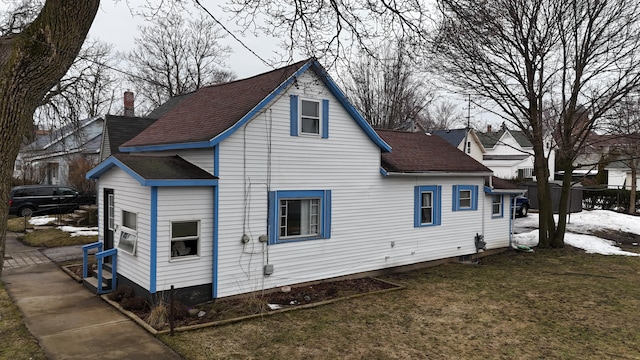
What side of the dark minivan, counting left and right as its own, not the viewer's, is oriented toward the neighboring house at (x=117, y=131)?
front

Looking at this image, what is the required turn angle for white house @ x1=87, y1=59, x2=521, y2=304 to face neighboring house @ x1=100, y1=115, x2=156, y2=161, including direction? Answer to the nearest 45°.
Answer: approximately 90° to its right

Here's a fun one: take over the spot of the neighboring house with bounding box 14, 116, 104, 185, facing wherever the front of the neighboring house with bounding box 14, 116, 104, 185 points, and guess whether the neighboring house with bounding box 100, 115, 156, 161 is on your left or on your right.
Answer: on your left

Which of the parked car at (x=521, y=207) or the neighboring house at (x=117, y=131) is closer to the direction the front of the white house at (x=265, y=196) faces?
the neighboring house

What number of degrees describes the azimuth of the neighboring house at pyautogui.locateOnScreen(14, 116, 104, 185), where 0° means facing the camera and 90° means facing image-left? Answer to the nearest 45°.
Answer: approximately 45°

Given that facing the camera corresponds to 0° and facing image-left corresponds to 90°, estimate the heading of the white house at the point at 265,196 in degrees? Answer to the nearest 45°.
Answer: approximately 45°
